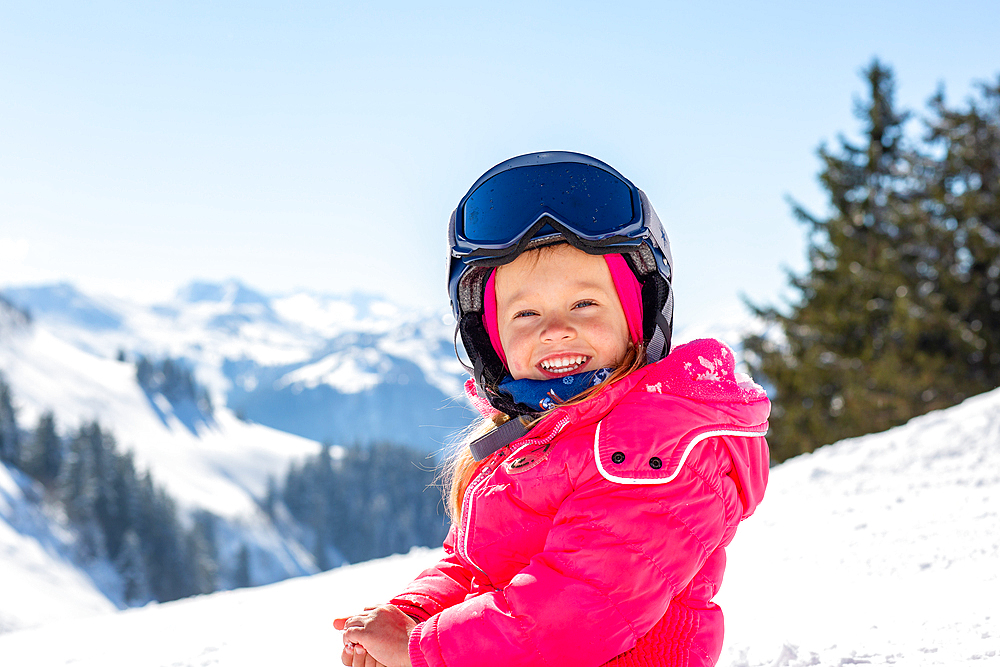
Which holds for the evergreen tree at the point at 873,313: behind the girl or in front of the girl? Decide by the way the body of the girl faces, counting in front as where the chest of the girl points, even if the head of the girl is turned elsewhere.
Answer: behind

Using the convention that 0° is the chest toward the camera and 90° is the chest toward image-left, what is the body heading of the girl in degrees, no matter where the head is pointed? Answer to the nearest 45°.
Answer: approximately 45°

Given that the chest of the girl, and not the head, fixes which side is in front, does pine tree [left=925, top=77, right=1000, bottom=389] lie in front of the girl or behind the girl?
behind
